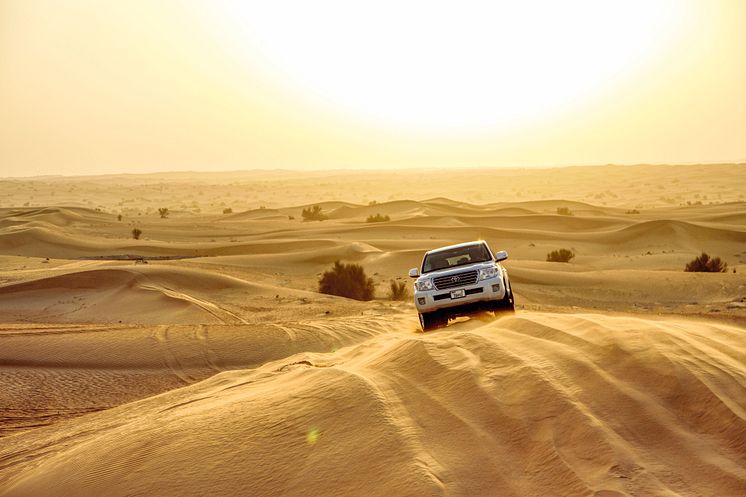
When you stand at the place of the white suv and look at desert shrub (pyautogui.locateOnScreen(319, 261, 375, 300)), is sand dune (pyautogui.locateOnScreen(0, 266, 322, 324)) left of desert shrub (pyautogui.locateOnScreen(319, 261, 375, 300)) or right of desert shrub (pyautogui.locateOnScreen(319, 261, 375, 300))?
left

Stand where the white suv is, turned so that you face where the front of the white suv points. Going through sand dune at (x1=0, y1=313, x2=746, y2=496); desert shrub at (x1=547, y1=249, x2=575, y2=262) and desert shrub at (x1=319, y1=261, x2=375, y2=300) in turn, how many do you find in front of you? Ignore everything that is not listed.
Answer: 1

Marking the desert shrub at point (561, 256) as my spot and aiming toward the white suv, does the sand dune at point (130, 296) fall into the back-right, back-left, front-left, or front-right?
front-right

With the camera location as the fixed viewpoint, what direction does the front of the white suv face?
facing the viewer

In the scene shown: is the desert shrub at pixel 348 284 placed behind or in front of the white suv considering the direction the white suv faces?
behind

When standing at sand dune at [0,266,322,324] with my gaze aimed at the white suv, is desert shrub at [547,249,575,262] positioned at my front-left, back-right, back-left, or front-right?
front-left

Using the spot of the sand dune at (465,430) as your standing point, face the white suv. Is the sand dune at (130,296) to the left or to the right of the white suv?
left

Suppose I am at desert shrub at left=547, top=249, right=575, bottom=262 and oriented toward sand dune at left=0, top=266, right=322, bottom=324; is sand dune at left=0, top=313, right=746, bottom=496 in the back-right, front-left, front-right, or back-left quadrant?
front-left

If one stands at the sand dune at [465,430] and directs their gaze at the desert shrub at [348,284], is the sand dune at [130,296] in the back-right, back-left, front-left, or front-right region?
front-left

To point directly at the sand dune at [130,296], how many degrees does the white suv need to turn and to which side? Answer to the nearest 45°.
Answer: approximately 135° to its right

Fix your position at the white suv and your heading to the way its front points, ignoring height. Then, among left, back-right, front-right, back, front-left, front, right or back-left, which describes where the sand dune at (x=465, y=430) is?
front
